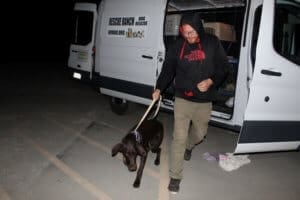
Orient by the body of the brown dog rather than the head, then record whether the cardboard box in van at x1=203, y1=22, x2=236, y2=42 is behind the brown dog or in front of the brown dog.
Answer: behind

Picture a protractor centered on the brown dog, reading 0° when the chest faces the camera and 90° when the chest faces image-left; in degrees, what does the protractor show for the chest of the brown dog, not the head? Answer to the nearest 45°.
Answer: approximately 45°

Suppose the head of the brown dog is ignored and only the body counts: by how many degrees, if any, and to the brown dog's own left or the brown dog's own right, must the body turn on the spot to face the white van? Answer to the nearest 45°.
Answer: approximately 180°

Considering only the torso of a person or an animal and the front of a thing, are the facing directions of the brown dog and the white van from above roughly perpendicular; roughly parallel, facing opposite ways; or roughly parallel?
roughly perpendicular
